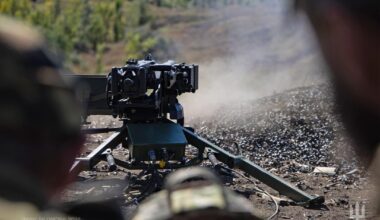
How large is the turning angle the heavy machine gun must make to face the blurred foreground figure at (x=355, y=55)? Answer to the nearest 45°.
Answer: approximately 180°

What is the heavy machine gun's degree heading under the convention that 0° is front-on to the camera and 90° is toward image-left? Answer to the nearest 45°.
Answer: approximately 180°

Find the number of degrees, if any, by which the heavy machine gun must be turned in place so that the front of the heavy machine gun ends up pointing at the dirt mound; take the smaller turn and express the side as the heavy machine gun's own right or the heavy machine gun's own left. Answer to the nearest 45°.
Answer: approximately 45° to the heavy machine gun's own right

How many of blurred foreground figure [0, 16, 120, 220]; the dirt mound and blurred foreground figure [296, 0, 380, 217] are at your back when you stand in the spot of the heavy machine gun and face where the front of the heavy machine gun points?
2

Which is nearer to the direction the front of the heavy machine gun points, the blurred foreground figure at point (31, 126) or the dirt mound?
the dirt mound

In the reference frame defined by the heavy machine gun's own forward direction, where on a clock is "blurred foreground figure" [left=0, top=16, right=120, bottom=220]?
The blurred foreground figure is roughly at 6 o'clock from the heavy machine gun.
